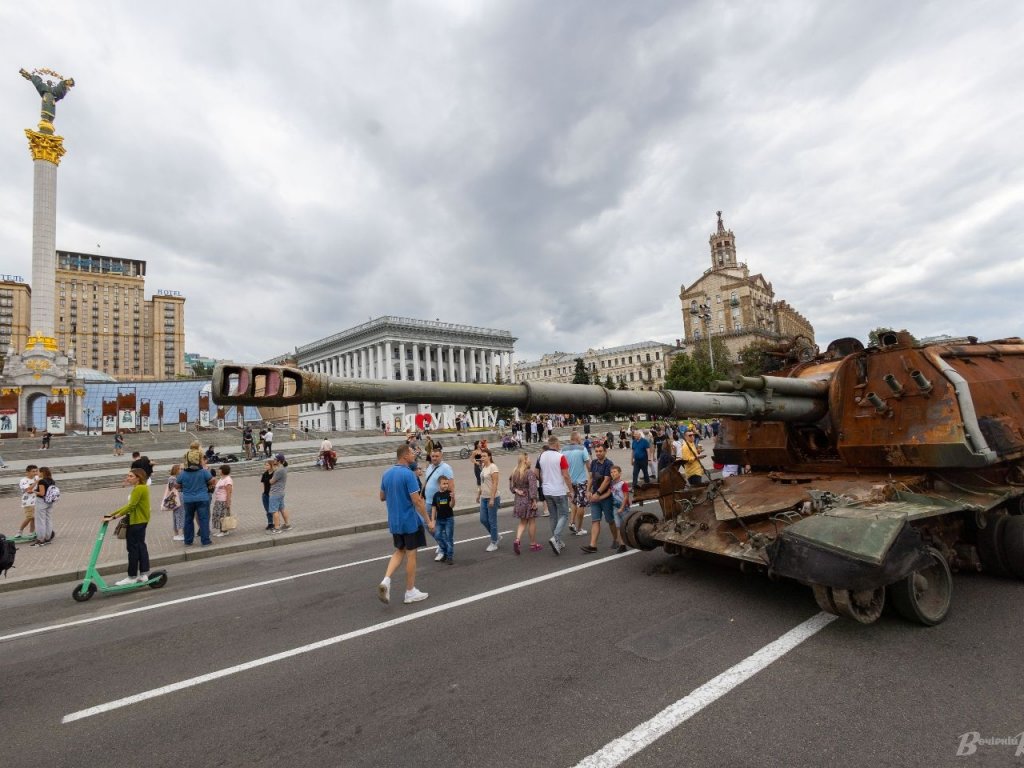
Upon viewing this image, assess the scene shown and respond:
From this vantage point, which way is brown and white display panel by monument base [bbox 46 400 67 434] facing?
toward the camera

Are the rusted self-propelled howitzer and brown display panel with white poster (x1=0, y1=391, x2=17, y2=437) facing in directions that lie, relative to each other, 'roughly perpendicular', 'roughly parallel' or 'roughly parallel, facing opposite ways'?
roughly perpendicular

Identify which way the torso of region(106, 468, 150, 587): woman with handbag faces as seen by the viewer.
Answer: to the viewer's left

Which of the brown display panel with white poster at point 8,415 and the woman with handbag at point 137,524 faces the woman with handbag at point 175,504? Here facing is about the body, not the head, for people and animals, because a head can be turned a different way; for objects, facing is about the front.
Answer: the brown display panel with white poster

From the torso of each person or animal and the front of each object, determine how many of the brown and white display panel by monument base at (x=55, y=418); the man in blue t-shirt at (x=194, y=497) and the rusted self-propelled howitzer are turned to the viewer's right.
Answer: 0

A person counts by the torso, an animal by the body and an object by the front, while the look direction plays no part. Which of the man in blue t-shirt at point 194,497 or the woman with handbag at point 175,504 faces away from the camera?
the man in blue t-shirt

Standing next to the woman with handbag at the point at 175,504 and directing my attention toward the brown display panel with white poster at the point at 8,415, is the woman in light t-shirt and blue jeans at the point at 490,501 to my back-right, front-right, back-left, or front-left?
back-right

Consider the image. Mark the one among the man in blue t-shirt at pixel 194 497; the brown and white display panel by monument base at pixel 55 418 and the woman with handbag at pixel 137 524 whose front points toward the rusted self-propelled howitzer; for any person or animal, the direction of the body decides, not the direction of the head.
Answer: the brown and white display panel by monument base

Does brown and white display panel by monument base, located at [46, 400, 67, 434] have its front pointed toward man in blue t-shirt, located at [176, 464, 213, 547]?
yes

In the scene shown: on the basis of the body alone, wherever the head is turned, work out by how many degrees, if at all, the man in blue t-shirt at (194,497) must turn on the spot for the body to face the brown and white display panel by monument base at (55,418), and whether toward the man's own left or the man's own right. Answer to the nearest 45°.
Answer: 0° — they already face it

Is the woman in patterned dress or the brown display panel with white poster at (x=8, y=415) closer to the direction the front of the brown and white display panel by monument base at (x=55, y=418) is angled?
the woman in patterned dress

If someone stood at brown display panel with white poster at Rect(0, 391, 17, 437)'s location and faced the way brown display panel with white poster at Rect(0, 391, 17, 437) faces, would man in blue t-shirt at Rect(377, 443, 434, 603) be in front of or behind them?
in front

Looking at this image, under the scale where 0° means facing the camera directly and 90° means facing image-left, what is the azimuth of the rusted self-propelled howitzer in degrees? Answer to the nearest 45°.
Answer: approximately 45°

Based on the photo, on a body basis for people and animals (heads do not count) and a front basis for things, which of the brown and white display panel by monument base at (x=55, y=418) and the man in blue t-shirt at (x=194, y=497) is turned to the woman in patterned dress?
the brown and white display panel by monument base

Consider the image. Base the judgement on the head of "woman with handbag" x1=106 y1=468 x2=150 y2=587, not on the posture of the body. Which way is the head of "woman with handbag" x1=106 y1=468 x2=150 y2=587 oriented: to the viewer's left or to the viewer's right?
to the viewer's left
